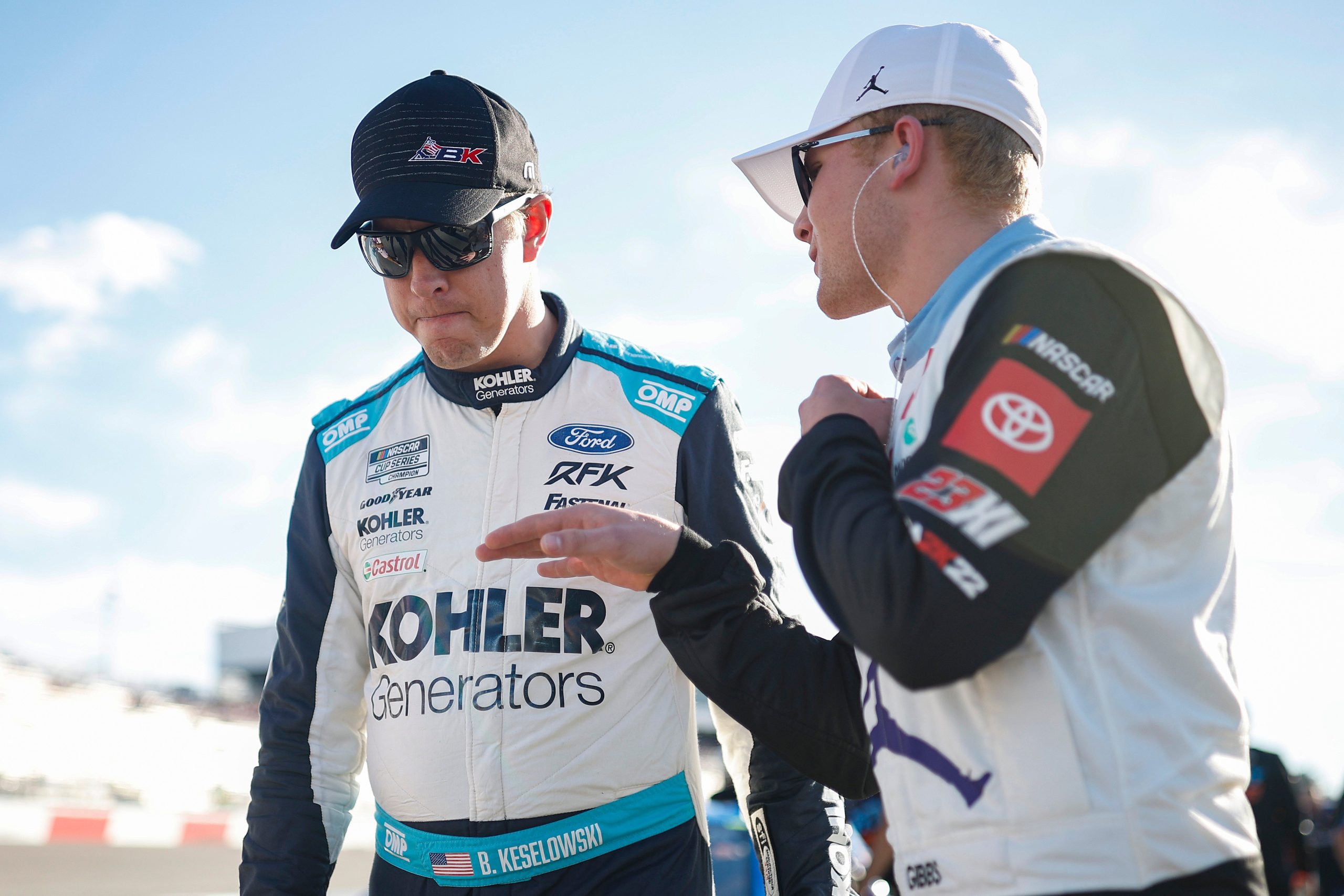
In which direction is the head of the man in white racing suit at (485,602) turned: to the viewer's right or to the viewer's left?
to the viewer's left

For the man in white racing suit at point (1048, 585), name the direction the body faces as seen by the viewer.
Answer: to the viewer's left

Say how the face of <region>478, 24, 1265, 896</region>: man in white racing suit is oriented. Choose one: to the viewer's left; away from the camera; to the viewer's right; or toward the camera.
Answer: to the viewer's left
